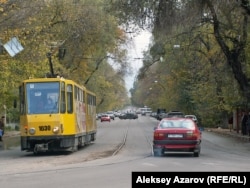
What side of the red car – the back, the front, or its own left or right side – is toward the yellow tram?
left

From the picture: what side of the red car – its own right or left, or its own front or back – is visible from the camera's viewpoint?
back
